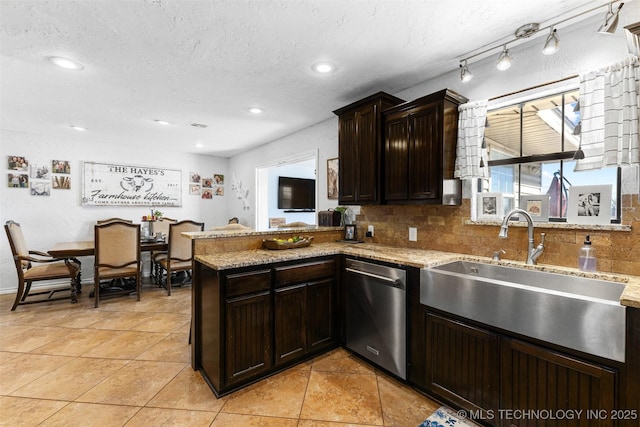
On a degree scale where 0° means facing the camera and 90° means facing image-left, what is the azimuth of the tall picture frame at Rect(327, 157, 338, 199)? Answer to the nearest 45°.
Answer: approximately 45°

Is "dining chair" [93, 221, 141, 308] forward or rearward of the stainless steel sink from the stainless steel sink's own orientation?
forward

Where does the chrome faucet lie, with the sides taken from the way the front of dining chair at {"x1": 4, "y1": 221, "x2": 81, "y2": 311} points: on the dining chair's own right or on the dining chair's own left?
on the dining chair's own right

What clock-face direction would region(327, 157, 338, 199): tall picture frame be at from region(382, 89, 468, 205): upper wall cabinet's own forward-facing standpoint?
The tall picture frame is roughly at 3 o'clock from the upper wall cabinet.

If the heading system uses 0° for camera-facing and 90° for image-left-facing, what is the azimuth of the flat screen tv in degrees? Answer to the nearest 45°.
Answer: approximately 315°

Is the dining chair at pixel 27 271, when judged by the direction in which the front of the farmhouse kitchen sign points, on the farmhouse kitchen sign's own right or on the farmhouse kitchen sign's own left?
on the farmhouse kitchen sign's own right

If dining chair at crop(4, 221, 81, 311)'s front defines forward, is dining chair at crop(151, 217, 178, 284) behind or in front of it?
in front

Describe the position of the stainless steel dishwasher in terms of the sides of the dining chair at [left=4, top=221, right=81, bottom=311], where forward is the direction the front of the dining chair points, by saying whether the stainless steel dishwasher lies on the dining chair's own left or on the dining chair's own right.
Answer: on the dining chair's own right

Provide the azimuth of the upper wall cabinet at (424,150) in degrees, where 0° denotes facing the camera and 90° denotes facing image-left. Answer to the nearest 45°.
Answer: approximately 45°

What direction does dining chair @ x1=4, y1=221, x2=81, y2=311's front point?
to the viewer's right

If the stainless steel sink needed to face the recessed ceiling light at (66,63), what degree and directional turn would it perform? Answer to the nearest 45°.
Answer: approximately 45° to its right

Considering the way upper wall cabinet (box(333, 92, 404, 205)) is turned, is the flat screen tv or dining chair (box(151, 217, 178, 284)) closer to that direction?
the dining chair

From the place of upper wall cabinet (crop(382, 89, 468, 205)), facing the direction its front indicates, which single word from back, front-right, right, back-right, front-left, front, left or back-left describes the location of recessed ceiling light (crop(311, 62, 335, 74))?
front-right

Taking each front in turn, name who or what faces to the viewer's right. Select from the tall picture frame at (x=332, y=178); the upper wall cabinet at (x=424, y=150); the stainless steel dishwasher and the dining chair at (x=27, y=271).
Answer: the dining chair

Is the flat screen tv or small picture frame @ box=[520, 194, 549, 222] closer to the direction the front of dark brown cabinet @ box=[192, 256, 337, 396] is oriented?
the small picture frame
